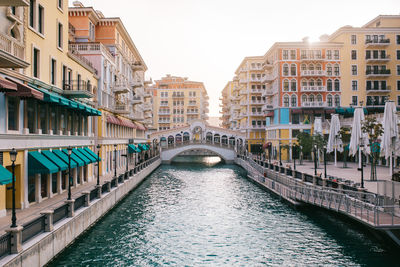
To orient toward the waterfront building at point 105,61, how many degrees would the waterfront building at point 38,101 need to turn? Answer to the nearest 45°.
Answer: approximately 135° to its left

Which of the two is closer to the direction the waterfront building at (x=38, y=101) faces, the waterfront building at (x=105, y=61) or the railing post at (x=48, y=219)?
the railing post

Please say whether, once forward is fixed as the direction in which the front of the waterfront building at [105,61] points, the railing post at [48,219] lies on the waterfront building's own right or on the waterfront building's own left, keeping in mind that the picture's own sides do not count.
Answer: on the waterfront building's own right

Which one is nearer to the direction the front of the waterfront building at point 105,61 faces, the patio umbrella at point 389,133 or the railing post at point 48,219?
the patio umbrella

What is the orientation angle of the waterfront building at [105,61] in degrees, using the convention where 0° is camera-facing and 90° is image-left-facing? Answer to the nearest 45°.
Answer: approximately 315°

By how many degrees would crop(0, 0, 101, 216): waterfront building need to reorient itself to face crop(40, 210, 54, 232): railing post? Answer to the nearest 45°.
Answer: approximately 45° to its right

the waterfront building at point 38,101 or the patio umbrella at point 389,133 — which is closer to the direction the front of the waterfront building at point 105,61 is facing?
the patio umbrella

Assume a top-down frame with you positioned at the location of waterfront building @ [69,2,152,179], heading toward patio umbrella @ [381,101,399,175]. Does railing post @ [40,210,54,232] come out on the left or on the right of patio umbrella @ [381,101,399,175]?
right

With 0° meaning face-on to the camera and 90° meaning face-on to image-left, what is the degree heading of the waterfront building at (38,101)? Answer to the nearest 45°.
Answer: approximately 315°
